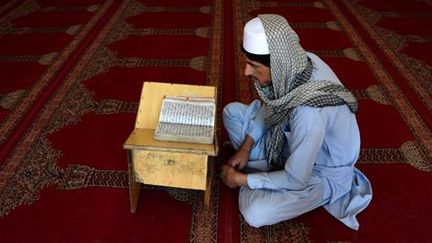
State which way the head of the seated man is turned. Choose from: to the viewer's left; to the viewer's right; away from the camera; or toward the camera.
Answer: to the viewer's left

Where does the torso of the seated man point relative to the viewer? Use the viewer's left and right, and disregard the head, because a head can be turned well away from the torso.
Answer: facing to the left of the viewer
